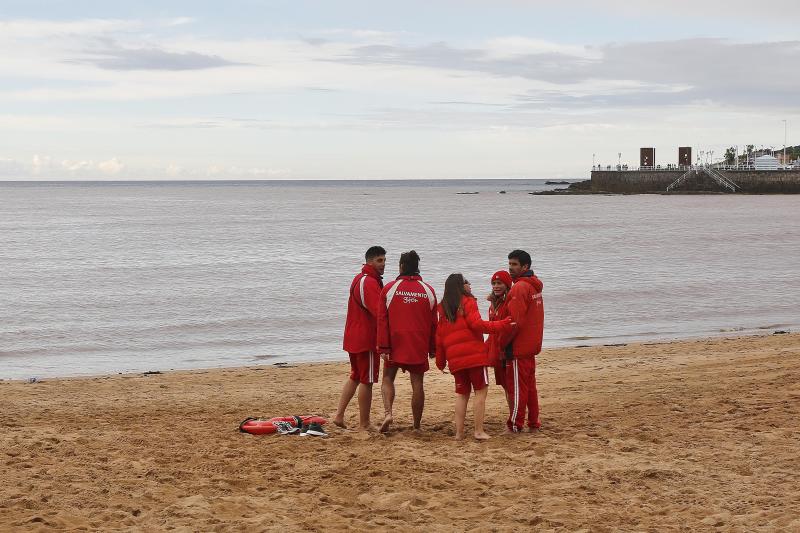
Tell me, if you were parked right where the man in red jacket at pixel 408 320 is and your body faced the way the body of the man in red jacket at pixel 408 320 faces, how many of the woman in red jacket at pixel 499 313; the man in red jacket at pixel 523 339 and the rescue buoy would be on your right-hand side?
2

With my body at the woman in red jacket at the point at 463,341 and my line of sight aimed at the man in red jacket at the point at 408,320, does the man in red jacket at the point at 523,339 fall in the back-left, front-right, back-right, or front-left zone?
back-right

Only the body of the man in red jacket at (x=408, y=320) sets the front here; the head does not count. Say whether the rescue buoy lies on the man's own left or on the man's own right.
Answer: on the man's own left

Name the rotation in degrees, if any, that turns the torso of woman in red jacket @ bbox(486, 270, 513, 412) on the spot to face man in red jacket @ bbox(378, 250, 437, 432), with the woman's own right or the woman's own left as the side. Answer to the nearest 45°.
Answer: approximately 45° to the woman's own right

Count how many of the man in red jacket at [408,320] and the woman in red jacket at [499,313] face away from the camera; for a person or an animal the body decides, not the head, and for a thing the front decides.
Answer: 1

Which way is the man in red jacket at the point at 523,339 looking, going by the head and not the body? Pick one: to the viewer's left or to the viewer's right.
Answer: to the viewer's left

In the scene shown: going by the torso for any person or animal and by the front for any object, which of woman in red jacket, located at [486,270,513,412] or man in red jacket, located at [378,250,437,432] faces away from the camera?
the man in red jacket

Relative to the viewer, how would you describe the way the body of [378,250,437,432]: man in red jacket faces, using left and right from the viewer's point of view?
facing away from the viewer

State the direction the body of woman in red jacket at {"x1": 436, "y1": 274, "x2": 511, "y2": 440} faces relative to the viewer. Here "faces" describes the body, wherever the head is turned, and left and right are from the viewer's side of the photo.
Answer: facing away from the viewer and to the right of the viewer
